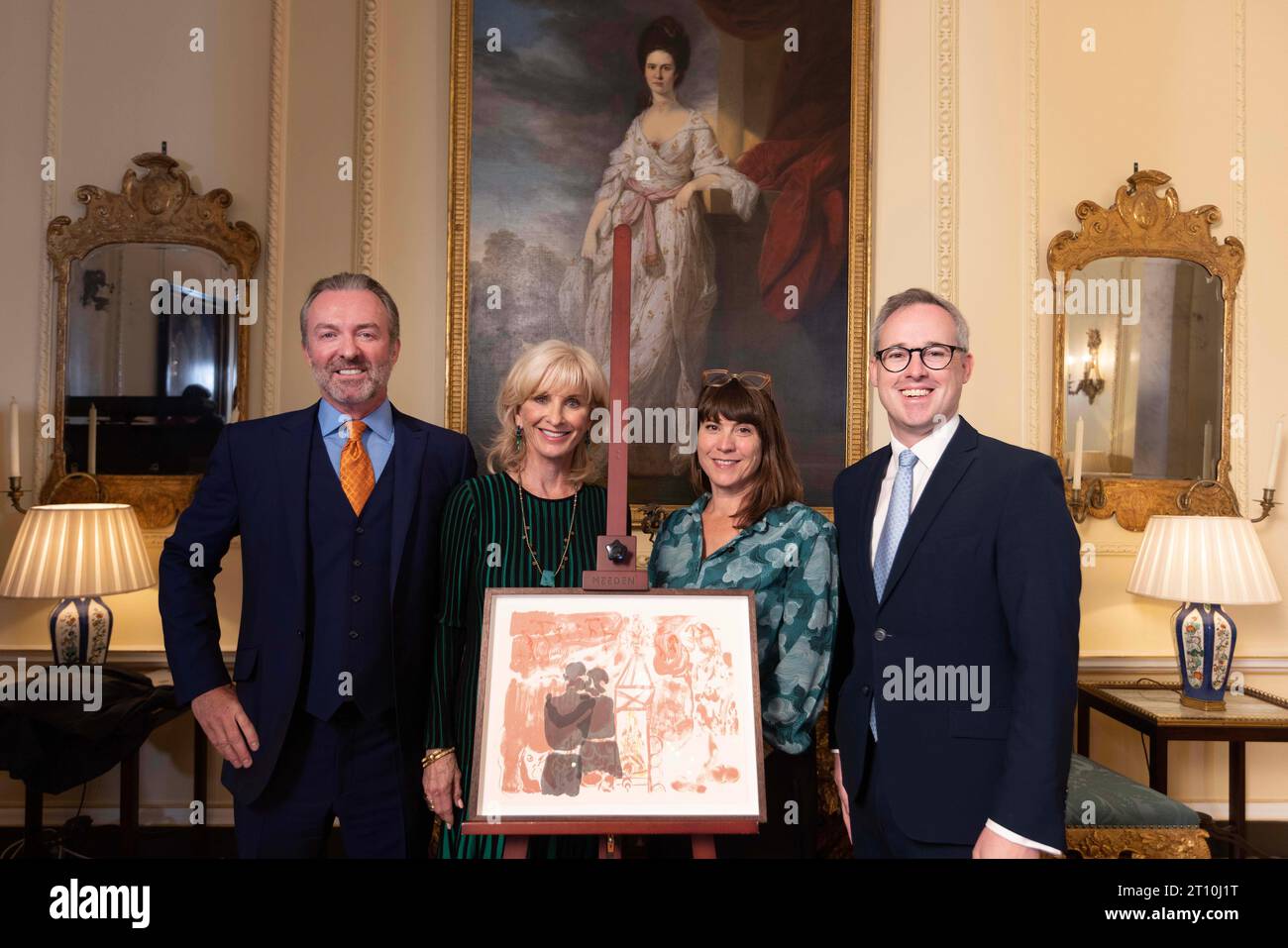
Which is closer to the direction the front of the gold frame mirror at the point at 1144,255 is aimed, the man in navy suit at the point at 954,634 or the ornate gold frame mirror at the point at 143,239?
the man in navy suit

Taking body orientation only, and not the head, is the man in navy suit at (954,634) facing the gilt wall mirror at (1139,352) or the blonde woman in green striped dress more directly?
the blonde woman in green striped dress

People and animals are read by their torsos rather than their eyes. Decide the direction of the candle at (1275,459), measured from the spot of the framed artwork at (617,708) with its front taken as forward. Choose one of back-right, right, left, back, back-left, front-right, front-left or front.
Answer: back-left

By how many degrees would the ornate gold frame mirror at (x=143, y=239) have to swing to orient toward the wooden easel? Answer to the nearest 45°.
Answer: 0° — it already faces it

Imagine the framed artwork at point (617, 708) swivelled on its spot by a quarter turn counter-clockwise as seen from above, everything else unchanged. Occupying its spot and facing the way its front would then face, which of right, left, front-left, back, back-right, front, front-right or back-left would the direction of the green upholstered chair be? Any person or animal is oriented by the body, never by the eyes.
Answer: front-left

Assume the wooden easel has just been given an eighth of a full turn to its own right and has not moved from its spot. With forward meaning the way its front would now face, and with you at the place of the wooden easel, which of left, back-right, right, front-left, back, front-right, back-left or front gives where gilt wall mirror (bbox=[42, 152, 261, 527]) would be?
right
